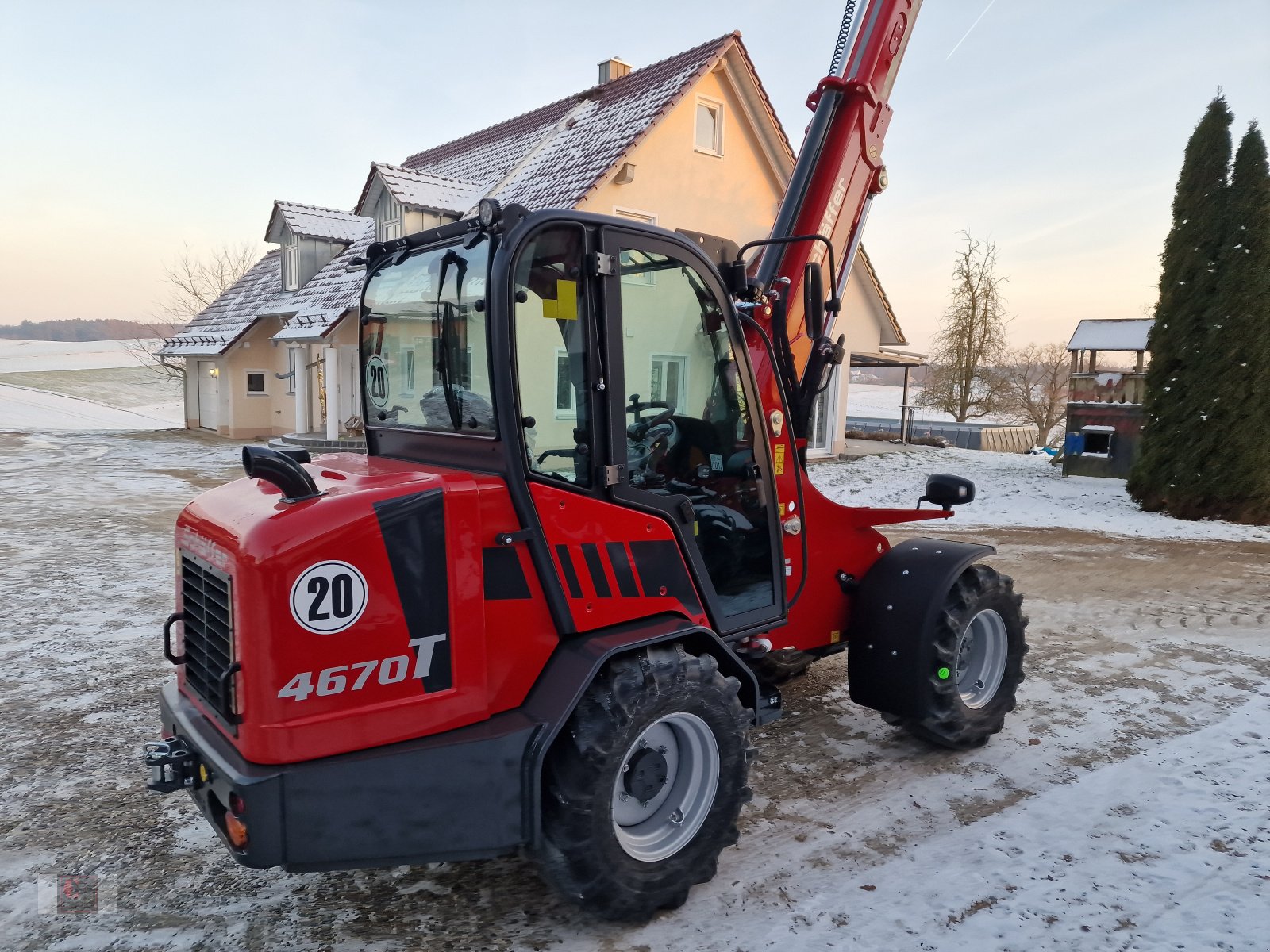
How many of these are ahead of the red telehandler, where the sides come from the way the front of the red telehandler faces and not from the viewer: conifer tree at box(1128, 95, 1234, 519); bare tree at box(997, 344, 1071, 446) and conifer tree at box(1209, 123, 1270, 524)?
3

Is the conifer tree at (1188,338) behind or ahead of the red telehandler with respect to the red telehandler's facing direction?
ahead

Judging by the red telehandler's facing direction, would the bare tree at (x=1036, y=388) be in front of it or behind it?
in front

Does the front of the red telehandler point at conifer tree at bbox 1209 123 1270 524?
yes

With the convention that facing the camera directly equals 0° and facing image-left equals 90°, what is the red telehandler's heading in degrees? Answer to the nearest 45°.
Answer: approximately 225°
